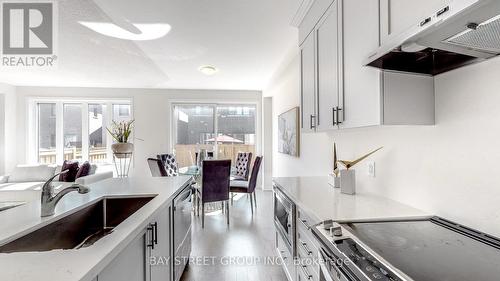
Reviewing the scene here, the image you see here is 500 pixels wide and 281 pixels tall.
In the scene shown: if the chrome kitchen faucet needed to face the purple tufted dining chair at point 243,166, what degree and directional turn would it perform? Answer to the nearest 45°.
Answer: approximately 45° to its left

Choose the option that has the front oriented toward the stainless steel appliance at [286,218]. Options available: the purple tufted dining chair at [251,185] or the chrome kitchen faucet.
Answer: the chrome kitchen faucet

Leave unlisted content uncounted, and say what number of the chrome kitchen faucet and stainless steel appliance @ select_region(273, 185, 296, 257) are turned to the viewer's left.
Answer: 1

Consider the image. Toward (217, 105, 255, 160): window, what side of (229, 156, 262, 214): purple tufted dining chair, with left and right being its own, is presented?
right

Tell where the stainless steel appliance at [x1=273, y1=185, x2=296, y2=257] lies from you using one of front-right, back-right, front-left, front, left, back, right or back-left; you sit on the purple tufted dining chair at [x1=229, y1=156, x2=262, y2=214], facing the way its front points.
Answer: left

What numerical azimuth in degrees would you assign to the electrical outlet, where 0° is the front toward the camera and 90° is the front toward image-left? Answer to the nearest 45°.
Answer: approximately 45°

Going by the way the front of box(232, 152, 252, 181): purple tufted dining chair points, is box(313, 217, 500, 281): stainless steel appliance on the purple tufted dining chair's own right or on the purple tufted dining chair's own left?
on the purple tufted dining chair's own left

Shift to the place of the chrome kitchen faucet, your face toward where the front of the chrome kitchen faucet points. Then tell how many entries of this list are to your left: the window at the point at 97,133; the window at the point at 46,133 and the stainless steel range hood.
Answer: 2

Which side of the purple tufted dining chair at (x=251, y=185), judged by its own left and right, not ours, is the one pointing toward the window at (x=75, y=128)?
front

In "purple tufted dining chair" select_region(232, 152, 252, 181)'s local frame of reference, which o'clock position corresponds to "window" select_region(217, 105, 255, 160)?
The window is roughly at 4 o'clock from the purple tufted dining chair.

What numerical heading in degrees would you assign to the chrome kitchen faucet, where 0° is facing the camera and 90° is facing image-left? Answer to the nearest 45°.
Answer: approximately 270°

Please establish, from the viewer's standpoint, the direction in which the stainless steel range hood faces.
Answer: facing the viewer and to the left of the viewer

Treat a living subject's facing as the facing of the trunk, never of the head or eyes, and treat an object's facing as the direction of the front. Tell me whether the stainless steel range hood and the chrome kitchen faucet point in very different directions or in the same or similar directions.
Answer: very different directions

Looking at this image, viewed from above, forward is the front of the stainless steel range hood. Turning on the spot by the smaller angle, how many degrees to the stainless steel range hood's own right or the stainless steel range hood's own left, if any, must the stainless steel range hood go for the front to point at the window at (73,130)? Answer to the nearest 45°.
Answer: approximately 45° to the stainless steel range hood's own right

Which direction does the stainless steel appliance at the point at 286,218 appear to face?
to the viewer's left

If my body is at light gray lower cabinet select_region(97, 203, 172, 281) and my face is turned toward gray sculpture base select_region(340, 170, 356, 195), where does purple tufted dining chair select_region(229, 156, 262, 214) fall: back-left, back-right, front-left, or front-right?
front-left

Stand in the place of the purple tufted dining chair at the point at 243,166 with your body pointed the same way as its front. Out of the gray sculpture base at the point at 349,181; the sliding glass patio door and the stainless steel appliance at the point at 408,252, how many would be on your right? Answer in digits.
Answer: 1

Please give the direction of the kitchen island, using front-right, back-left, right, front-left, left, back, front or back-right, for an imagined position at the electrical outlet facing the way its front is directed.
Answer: front
